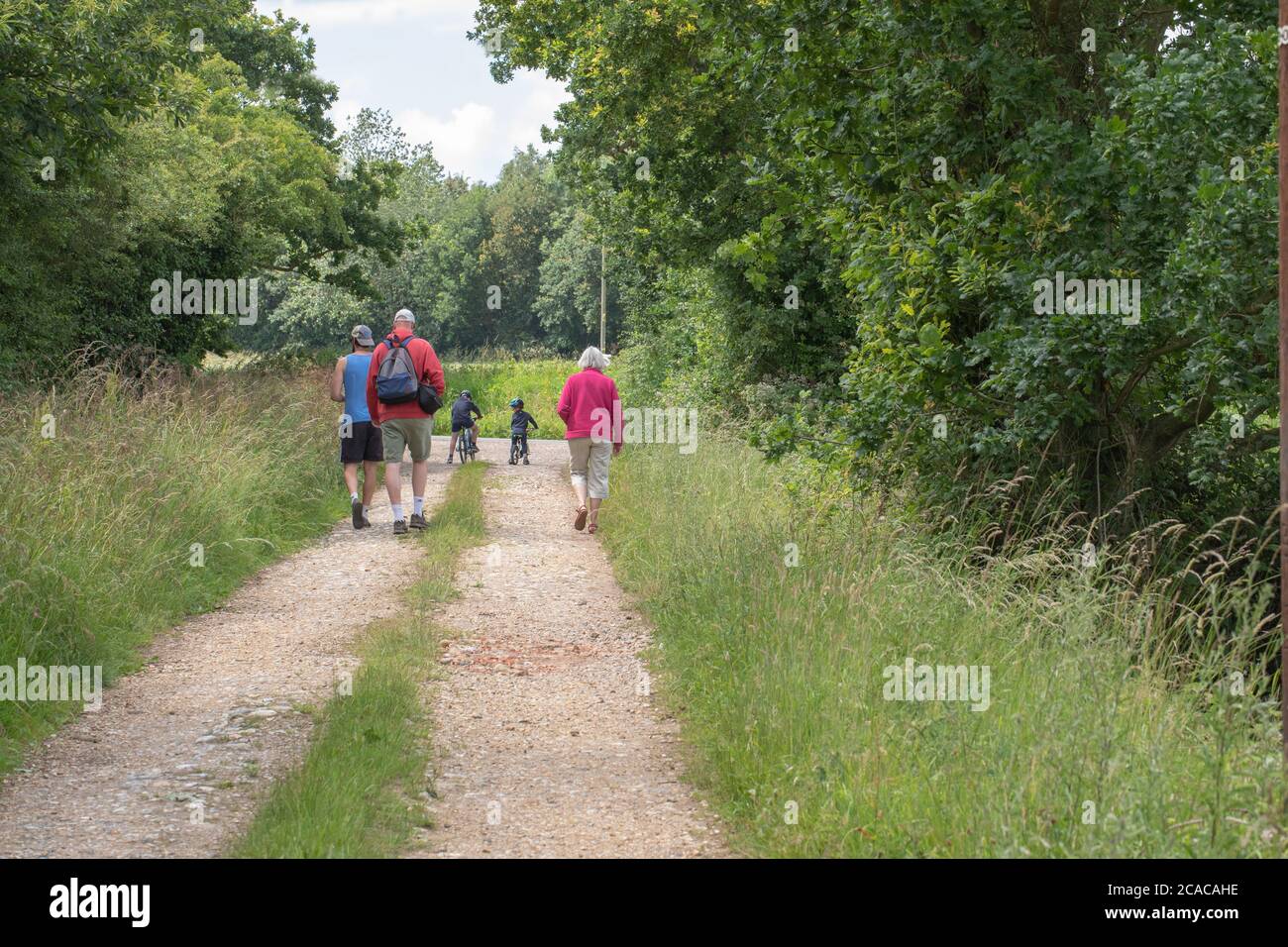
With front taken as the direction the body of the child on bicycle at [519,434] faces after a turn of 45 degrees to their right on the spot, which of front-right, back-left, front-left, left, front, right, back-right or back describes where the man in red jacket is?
back-right

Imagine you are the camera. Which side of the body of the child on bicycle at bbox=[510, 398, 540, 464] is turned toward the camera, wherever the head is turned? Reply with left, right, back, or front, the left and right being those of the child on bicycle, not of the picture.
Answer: back

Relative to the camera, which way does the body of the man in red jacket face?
away from the camera

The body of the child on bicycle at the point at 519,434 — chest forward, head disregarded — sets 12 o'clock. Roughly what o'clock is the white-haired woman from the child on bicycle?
The white-haired woman is roughly at 6 o'clock from the child on bicycle.

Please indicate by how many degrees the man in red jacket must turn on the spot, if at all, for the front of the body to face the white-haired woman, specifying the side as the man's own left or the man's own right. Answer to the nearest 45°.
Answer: approximately 90° to the man's own right

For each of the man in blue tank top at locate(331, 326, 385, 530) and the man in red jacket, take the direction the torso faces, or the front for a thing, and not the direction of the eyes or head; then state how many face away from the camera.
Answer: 2

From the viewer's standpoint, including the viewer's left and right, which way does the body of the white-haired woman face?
facing away from the viewer

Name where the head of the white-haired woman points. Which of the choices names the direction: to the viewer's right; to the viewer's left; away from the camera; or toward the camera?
away from the camera

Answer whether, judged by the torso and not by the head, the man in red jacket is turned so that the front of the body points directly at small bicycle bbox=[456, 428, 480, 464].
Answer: yes

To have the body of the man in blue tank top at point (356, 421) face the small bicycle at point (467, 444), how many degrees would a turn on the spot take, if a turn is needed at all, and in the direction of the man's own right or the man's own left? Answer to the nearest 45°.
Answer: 0° — they already face it

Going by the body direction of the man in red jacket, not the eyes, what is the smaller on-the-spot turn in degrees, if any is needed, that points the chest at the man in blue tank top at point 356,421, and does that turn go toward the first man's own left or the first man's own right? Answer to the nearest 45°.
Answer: approximately 45° to the first man's own left

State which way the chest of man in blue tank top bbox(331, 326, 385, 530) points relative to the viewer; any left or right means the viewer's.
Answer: facing away from the viewer
